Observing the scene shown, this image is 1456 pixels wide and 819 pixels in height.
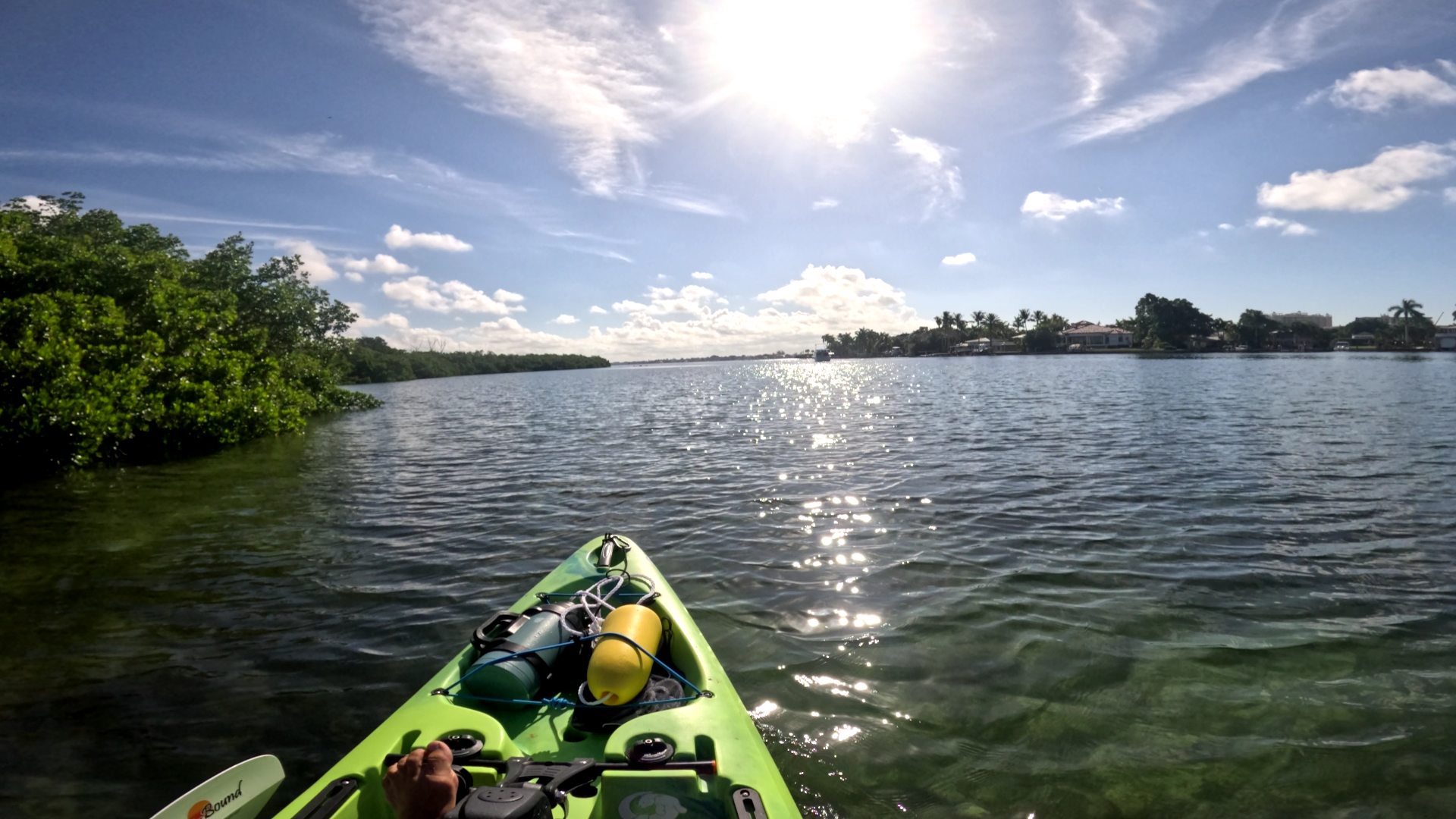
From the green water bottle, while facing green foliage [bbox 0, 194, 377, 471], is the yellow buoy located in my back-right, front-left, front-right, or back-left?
back-right

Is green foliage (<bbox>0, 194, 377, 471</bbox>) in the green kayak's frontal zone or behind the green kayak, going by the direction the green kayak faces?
frontal zone

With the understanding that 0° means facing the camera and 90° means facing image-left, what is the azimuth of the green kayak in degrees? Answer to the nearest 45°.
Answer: approximately 180°
